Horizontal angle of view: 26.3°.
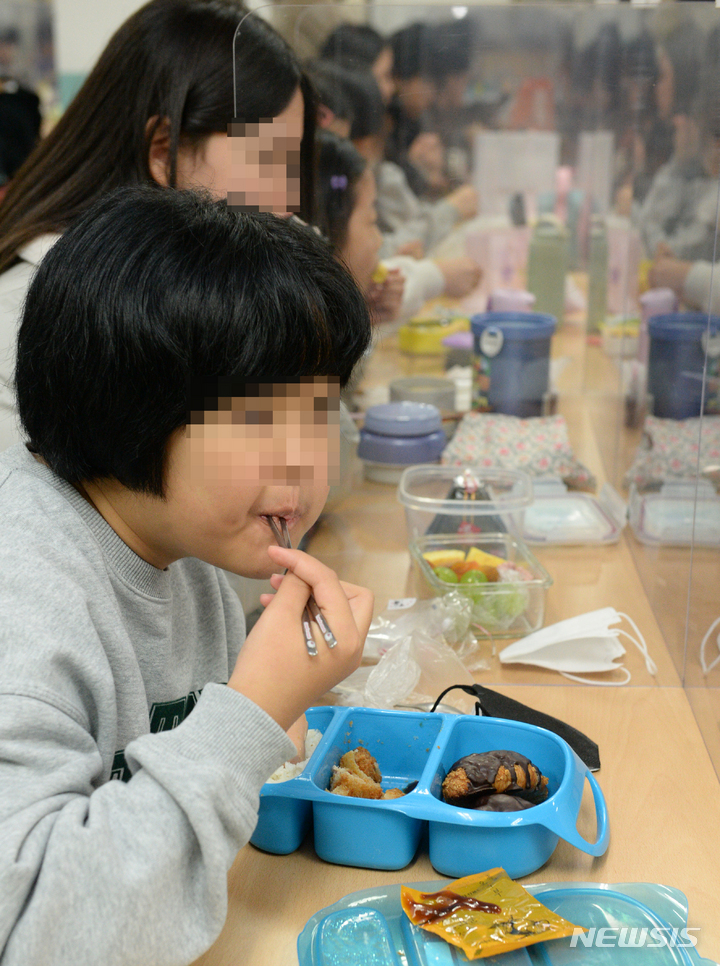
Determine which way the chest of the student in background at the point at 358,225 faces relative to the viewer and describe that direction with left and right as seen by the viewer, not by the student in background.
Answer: facing to the right of the viewer

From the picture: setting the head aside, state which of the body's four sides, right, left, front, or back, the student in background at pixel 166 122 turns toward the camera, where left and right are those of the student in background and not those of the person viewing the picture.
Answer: right

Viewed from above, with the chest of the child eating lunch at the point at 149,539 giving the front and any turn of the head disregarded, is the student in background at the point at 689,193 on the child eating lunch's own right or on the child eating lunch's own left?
on the child eating lunch's own left

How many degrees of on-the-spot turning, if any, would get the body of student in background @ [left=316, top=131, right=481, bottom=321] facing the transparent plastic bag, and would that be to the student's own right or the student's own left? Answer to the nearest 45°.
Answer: approximately 90° to the student's own right

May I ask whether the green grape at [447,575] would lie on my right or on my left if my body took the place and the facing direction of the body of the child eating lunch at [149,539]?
on my left

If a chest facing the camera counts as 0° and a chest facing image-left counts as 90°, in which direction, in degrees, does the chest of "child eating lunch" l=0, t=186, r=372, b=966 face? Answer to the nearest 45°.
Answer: approximately 315°

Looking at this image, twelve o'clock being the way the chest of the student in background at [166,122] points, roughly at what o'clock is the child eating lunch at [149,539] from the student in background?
The child eating lunch is roughly at 3 o'clock from the student in background.
